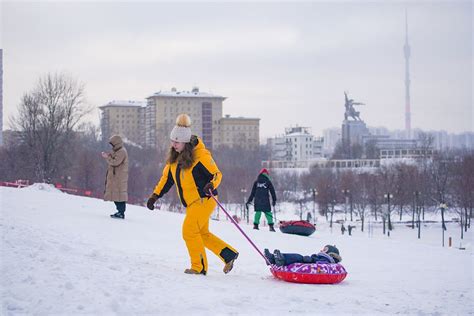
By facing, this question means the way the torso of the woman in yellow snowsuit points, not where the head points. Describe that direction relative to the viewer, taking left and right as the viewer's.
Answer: facing the viewer and to the left of the viewer

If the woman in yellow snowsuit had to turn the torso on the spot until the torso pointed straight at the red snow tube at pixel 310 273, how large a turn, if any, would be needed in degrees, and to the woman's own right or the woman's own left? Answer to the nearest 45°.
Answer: approximately 135° to the woman's own left

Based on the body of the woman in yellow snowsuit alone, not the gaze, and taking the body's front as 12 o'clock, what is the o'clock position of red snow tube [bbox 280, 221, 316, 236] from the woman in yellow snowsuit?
The red snow tube is roughly at 5 o'clock from the woman in yellow snowsuit.

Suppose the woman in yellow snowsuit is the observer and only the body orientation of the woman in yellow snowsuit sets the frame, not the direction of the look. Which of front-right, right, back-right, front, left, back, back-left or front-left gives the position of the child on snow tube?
back-left
